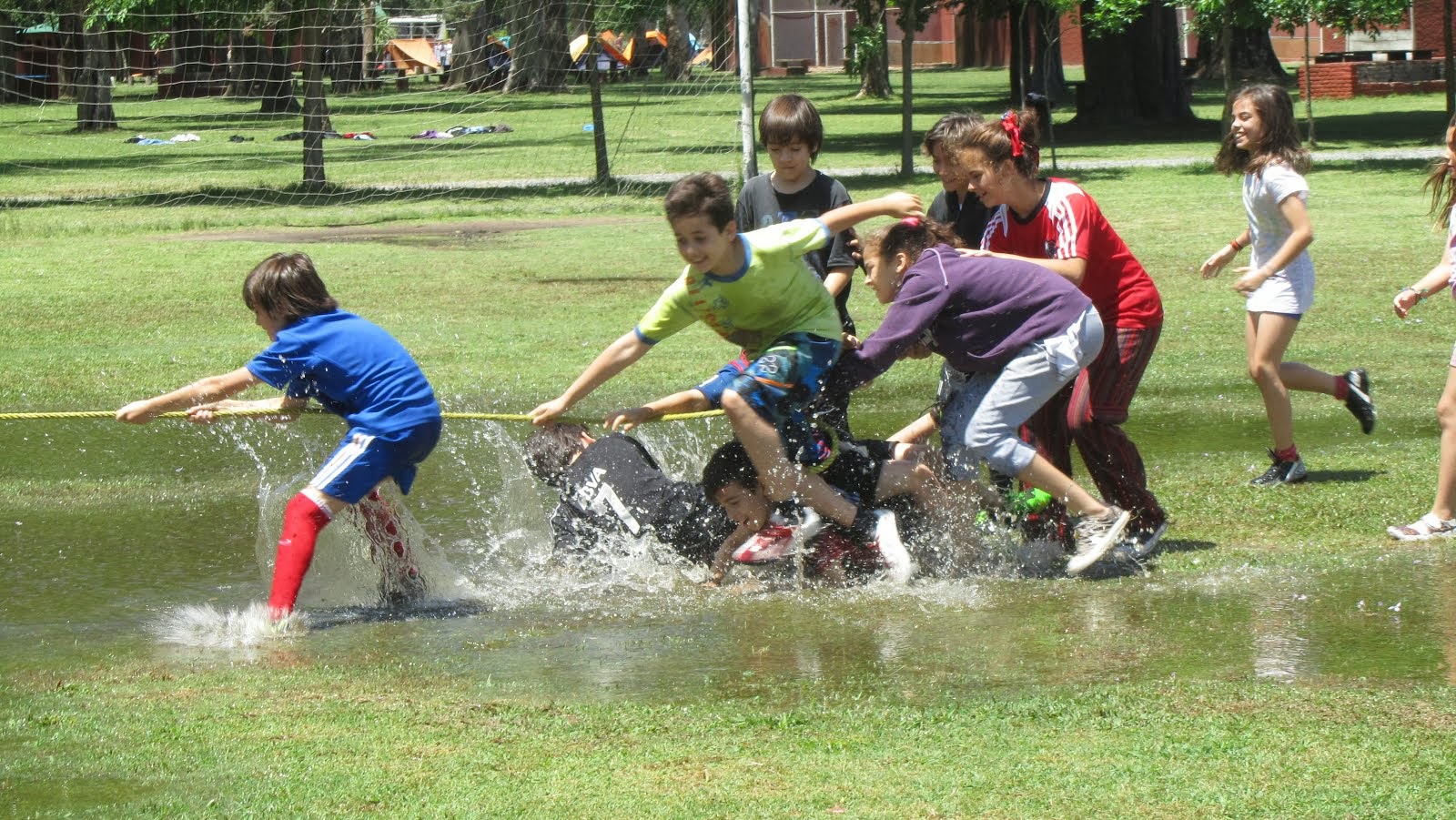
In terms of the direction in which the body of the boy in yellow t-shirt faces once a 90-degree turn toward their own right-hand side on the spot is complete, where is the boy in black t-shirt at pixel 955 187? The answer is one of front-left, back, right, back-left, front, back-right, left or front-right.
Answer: right

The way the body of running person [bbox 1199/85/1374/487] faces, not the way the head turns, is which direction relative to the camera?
to the viewer's left

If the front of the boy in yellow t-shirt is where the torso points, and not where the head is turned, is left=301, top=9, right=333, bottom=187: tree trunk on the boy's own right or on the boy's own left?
on the boy's own right

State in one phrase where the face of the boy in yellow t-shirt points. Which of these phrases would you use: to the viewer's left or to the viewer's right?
to the viewer's left

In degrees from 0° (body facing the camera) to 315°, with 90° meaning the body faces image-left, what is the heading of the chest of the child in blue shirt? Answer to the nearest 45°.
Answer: approximately 90°

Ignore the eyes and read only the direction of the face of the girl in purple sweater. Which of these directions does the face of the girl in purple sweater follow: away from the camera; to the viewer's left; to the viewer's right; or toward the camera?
to the viewer's left

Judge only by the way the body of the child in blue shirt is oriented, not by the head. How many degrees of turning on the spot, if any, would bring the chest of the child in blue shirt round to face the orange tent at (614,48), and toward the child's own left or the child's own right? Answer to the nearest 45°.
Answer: approximately 90° to the child's own right

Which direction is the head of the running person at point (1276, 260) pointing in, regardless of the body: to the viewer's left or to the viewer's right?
to the viewer's left

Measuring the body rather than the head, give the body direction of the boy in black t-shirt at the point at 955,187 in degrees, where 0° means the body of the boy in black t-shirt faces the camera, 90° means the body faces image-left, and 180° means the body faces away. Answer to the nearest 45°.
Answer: approximately 45°

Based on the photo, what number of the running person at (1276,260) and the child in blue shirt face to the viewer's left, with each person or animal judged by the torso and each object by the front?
2
